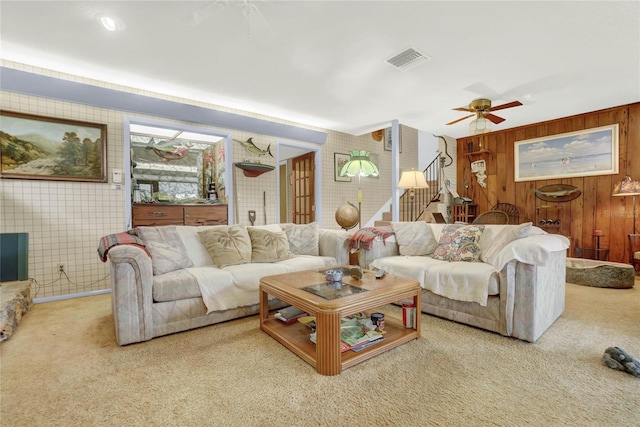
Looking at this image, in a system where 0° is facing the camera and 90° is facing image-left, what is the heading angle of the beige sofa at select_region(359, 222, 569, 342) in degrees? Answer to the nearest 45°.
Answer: approximately 45°

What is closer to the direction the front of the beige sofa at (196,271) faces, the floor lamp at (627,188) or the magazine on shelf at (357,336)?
the magazine on shelf

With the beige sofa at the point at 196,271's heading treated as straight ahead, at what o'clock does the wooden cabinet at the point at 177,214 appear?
The wooden cabinet is roughly at 7 o'clock from the beige sofa.

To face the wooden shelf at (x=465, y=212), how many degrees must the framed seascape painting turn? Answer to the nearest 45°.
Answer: approximately 45° to its right

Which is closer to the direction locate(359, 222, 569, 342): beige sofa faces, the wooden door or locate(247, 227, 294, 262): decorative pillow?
the decorative pillow

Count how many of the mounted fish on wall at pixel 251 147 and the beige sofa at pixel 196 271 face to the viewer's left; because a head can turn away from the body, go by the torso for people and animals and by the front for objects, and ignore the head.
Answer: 1

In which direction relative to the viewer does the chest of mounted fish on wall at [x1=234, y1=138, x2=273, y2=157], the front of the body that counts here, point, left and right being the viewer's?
facing to the left of the viewer
